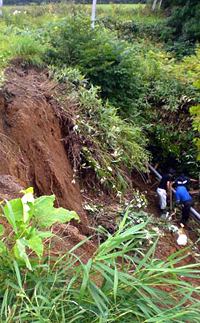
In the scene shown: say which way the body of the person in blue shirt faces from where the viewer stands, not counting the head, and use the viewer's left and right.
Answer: facing away from the viewer and to the left of the viewer

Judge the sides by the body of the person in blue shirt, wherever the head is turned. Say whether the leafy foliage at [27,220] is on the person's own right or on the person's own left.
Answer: on the person's own left
